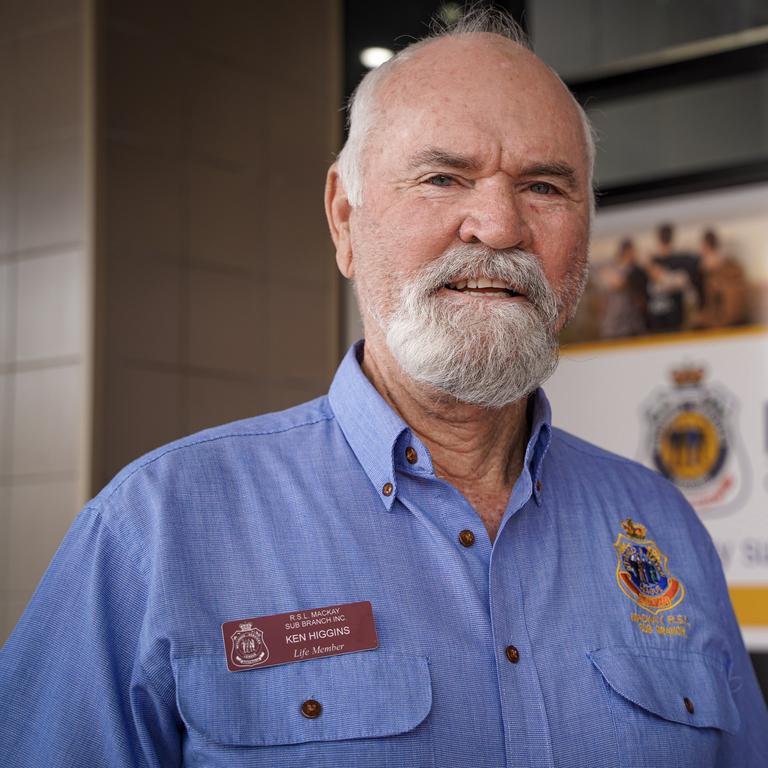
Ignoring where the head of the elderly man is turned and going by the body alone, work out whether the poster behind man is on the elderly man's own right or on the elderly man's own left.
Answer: on the elderly man's own left

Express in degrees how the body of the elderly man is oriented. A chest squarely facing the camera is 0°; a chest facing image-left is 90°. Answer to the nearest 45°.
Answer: approximately 315°
